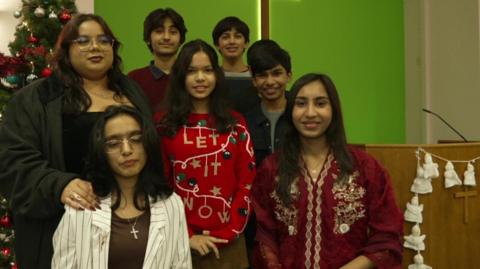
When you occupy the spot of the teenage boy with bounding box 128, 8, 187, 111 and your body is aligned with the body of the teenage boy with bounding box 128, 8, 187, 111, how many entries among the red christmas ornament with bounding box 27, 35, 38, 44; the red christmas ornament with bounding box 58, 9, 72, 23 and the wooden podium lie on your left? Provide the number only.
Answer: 1

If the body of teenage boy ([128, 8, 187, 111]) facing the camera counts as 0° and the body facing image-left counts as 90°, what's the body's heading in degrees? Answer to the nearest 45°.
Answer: approximately 0°

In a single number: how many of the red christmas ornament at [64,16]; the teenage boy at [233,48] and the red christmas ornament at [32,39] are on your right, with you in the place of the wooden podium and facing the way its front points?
3

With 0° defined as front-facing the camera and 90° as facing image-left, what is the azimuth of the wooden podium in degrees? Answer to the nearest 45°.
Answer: approximately 0°

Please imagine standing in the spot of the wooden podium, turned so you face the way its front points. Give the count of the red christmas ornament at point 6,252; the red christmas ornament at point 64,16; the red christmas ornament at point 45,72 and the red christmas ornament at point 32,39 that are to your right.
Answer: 4

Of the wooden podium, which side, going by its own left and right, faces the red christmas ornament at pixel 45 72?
right

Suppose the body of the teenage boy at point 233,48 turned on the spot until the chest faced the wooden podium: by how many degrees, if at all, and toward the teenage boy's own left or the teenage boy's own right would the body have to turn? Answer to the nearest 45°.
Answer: approximately 90° to the teenage boy's own left
